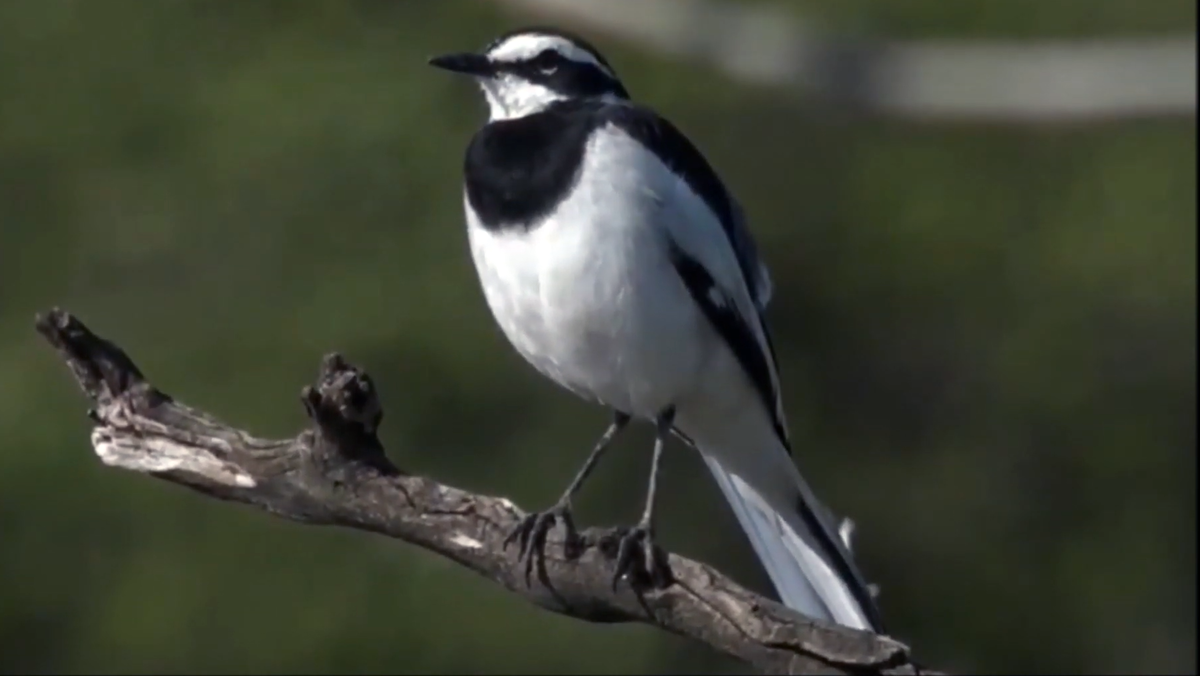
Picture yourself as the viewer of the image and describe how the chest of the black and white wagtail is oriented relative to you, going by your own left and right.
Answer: facing the viewer and to the left of the viewer
